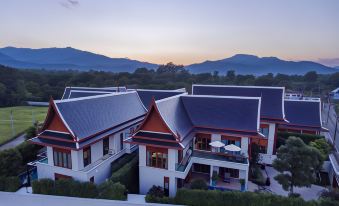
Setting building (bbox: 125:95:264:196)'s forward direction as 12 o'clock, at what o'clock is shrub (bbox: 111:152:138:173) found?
The shrub is roughly at 3 o'clock from the building.

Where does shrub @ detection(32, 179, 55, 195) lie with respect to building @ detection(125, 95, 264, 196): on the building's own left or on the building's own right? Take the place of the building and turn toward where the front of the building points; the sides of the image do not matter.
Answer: on the building's own right

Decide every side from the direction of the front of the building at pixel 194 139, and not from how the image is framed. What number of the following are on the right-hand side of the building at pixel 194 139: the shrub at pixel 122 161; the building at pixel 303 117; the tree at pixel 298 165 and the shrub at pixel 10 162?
2

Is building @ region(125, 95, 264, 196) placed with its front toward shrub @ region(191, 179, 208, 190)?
yes

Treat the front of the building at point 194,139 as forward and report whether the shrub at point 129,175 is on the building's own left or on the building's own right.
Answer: on the building's own right

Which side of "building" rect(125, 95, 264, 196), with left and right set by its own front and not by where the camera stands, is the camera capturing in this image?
front

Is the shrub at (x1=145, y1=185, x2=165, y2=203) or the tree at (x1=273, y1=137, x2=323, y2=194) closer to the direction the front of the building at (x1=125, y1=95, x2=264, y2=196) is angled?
the shrub

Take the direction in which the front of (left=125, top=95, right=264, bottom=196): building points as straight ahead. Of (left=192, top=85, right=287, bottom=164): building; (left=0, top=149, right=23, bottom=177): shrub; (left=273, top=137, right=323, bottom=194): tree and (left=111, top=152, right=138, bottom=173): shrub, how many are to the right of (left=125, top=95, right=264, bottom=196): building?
2

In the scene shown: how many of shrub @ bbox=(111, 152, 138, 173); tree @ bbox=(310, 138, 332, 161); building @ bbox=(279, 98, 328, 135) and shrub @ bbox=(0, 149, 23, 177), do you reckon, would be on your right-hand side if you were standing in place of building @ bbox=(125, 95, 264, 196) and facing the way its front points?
2

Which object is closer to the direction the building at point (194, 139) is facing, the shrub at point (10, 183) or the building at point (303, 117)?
the shrub

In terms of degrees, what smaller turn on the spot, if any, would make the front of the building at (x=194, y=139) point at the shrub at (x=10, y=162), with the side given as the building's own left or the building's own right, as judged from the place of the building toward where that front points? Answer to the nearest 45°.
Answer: approximately 90° to the building's own right

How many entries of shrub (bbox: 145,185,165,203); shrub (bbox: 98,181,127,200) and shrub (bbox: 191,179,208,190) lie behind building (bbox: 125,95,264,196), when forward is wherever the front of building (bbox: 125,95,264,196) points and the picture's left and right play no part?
0

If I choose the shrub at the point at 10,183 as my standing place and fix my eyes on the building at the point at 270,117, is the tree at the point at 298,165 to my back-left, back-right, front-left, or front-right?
front-right

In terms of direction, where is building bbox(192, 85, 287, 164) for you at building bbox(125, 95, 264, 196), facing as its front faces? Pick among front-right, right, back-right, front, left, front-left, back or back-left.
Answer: back-left

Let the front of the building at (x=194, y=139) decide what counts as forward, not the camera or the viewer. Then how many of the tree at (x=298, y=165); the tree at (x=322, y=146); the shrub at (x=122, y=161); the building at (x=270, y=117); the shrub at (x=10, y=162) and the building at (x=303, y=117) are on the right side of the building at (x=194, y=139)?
2

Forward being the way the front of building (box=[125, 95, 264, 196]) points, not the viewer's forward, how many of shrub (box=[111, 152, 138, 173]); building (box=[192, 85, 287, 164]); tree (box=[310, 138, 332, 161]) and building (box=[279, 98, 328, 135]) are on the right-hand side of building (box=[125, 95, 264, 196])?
1

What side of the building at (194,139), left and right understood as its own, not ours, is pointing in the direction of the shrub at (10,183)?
right

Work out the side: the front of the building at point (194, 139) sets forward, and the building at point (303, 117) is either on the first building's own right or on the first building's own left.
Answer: on the first building's own left

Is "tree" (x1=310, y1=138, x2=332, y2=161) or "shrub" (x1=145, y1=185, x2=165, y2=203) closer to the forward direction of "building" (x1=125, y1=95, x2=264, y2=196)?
the shrub

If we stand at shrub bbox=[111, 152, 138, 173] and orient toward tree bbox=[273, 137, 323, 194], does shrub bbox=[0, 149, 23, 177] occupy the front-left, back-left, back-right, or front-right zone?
back-right
